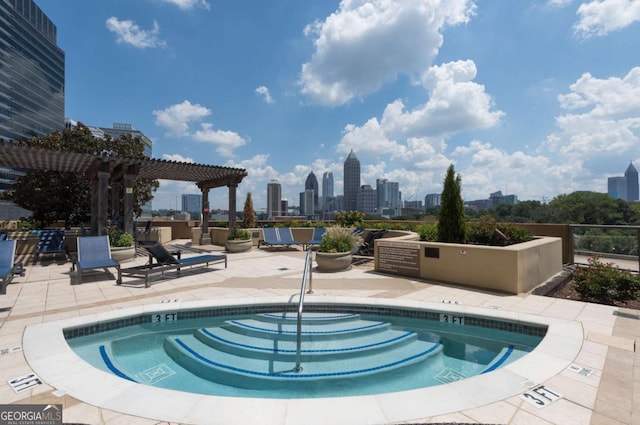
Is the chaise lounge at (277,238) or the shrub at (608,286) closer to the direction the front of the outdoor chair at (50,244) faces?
the shrub

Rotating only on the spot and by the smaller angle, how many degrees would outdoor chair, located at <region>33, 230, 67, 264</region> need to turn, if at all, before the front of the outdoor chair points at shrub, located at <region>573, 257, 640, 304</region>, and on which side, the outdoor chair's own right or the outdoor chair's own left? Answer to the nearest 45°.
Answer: approximately 45° to the outdoor chair's own left

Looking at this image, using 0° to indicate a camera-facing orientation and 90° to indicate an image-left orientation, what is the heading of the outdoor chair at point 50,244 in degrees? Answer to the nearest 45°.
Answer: approximately 0°

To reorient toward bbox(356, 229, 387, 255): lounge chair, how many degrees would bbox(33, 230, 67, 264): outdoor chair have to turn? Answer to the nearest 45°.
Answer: approximately 45° to its left

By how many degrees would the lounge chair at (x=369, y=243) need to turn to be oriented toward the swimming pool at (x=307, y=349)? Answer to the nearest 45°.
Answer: approximately 45° to its left

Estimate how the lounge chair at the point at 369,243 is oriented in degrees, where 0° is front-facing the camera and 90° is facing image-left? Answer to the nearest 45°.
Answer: approximately 45°

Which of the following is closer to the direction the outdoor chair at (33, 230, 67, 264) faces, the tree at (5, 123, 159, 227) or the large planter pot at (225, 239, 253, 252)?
the large planter pot
